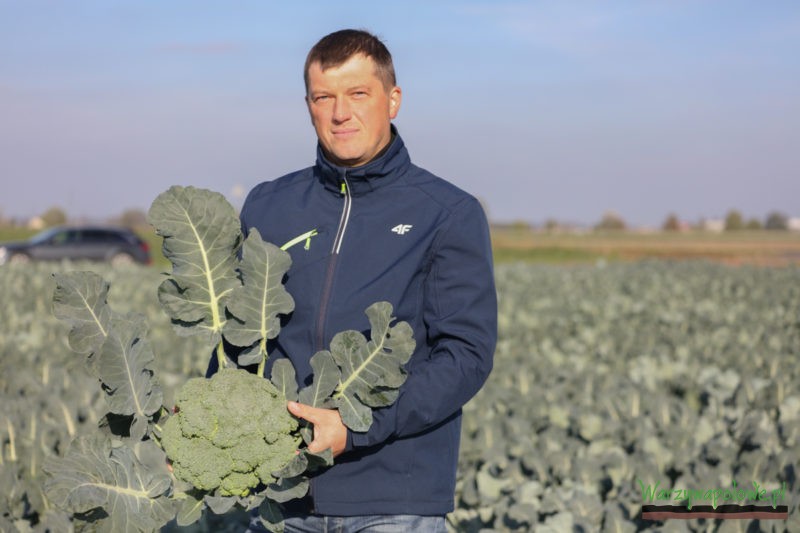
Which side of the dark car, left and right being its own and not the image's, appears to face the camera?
left

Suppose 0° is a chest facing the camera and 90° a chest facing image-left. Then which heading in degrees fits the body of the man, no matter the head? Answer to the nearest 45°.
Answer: approximately 45°

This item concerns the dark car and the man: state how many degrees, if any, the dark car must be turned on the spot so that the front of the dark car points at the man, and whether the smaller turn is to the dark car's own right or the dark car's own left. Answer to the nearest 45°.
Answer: approximately 90° to the dark car's own left

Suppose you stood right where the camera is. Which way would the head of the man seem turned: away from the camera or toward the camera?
toward the camera

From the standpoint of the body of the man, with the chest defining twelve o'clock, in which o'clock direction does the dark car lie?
The dark car is roughly at 4 o'clock from the man.

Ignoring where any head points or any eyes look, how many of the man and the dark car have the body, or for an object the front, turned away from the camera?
0
